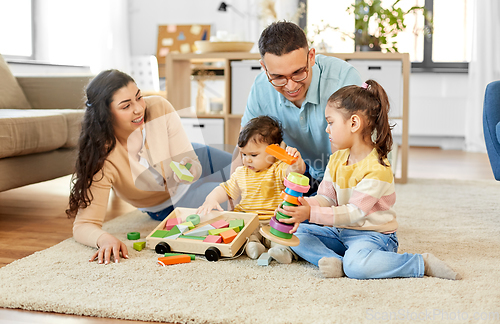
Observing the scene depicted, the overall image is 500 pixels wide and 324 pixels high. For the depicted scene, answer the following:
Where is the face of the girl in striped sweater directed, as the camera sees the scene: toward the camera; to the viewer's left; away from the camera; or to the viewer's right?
to the viewer's left

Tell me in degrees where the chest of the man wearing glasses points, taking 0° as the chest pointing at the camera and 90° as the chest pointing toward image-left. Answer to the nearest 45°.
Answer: approximately 0°

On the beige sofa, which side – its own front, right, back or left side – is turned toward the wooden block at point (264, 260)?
front

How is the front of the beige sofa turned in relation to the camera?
facing the viewer and to the right of the viewer

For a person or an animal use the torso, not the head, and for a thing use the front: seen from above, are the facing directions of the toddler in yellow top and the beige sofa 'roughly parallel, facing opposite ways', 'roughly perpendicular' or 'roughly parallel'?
roughly perpendicular

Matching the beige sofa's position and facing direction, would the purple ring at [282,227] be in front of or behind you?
in front

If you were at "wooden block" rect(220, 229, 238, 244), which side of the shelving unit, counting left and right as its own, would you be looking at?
front

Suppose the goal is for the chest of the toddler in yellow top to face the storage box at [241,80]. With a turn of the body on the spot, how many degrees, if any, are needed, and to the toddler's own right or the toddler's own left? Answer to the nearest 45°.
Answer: approximately 135° to the toddler's own right

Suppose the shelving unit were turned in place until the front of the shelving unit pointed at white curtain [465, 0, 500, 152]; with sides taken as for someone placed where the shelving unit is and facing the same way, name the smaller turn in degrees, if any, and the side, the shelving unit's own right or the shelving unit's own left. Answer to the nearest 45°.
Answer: approximately 135° to the shelving unit's own left

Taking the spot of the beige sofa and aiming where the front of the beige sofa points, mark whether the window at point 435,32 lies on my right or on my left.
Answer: on my left

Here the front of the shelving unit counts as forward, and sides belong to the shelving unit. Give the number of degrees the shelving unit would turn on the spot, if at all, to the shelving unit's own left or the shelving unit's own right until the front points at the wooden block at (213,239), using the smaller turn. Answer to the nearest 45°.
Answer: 0° — it already faces it

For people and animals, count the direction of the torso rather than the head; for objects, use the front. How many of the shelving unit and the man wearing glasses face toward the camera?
2

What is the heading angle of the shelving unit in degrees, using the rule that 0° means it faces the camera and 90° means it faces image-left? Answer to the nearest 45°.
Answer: approximately 0°
